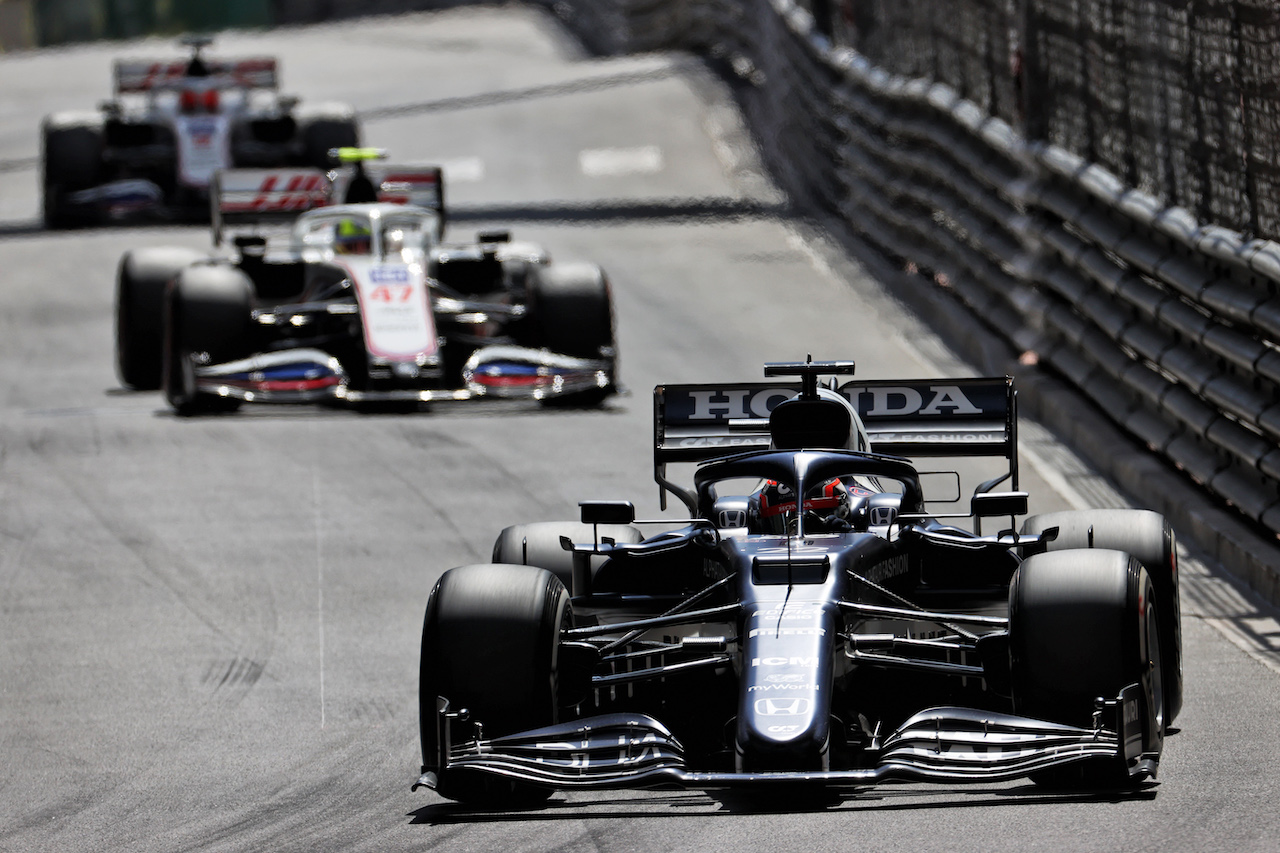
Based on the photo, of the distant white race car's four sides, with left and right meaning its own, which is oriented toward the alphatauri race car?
front

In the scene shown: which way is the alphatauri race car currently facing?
toward the camera

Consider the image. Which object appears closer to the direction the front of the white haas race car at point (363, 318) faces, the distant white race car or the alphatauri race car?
the alphatauri race car

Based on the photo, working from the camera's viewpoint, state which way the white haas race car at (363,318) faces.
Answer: facing the viewer

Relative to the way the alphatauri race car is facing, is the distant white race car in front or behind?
behind

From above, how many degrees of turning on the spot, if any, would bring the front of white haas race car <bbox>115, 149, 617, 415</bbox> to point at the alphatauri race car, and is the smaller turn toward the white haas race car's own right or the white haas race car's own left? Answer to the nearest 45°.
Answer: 0° — it already faces it

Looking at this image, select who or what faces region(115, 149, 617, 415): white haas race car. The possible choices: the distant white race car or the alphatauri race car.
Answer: the distant white race car

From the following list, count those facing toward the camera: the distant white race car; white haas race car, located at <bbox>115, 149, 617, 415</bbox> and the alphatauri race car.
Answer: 3
